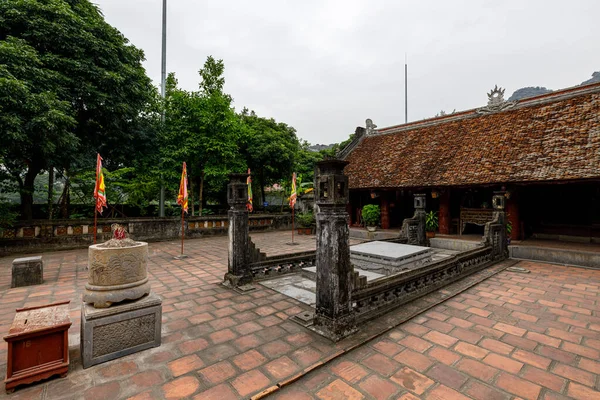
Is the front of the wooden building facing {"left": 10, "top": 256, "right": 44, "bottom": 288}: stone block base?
yes

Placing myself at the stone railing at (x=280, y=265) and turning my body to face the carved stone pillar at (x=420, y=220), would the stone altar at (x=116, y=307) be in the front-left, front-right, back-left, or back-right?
back-right

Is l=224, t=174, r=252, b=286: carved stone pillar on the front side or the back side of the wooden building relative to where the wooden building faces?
on the front side

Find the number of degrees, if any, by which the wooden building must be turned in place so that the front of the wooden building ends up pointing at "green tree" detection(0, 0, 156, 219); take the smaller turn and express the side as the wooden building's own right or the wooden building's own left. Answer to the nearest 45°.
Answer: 0° — it already faces it

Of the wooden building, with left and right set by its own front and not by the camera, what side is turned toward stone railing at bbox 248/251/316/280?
front

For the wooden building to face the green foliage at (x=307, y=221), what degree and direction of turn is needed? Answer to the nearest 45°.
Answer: approximately 45° to its right

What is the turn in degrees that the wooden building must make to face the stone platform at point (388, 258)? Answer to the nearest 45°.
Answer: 0° — it already faces it

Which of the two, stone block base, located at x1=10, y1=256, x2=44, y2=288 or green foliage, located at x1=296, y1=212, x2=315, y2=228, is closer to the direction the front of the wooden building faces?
the stone block base

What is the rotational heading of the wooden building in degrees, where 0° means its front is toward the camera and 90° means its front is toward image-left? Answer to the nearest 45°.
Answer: approximately 45°

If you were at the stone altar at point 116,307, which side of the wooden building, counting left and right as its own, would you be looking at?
front

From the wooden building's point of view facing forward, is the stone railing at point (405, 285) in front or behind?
in front
